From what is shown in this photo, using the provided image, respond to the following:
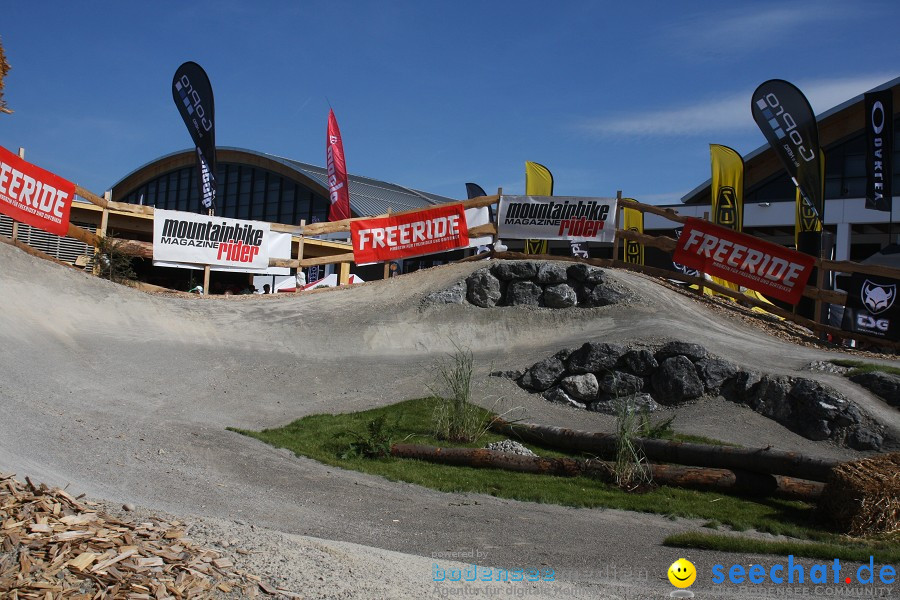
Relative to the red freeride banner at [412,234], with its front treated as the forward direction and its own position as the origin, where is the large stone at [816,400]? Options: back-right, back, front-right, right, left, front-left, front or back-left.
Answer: front-left

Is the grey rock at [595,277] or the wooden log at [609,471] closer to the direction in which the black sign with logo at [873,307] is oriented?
the wooden log

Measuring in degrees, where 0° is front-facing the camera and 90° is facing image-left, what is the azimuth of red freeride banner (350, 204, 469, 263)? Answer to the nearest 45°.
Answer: approximately 0°

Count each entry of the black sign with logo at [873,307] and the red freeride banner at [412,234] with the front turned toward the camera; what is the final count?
2

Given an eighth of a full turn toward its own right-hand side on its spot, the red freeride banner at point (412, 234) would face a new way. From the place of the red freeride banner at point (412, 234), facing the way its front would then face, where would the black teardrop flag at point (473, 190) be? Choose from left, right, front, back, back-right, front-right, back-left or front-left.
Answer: back-right

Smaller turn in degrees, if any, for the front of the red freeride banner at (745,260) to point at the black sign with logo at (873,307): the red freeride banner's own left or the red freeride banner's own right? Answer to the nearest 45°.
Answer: approximately 45° to the red freeride banner's own left

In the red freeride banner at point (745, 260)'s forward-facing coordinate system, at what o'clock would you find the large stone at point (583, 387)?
The large stone is roughly at 1 o'clock from the red freeride banner.

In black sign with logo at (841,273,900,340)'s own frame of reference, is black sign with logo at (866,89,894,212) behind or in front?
behind

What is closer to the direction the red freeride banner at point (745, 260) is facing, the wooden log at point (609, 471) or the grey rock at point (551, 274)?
the wooden log

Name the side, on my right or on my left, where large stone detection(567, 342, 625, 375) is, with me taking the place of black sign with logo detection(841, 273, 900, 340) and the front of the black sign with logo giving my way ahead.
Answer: on my right
